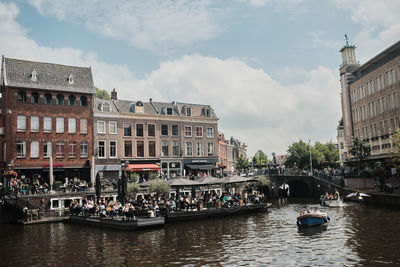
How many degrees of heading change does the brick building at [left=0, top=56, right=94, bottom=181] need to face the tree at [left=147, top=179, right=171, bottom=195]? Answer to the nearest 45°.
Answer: approximately 45° to its left

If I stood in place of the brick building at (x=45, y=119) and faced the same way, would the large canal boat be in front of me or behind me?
in front

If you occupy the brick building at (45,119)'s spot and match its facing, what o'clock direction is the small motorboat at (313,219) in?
The small motorboat is roughly at 11 o'clock from the brick building.

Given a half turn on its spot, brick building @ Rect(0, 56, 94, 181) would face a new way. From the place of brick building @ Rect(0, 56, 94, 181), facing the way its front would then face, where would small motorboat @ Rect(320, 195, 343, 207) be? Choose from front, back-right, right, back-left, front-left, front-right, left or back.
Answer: back-right

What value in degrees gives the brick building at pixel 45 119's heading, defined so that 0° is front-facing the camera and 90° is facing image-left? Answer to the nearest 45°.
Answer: approximately 0°
